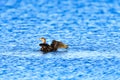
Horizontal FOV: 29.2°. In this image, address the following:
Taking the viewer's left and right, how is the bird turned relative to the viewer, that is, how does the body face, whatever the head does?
facing to the left of the viewer
